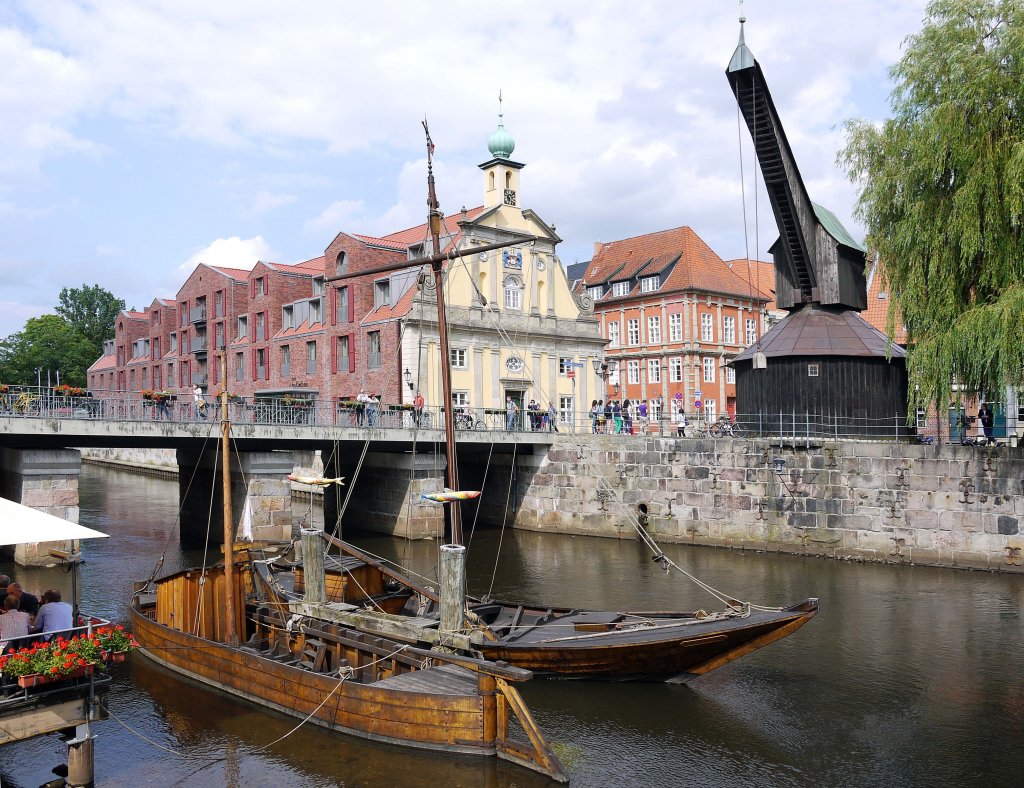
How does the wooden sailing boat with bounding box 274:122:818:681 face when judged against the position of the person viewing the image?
facing the viewer and to the right of the viewer

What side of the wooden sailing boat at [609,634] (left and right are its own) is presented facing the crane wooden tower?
left

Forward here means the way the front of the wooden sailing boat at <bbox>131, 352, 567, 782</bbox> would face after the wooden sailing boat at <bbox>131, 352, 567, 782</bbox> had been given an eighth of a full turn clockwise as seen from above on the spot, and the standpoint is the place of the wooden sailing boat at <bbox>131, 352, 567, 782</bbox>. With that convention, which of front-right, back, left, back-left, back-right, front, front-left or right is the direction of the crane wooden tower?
front-right

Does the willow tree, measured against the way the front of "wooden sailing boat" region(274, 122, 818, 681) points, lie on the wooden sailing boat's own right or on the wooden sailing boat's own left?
on the wooden sailing boat's own left

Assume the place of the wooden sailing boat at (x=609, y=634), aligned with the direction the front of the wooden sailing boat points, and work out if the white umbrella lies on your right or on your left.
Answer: on your right

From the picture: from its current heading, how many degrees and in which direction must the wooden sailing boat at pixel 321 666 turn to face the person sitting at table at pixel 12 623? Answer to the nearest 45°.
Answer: approximately 90° to its left

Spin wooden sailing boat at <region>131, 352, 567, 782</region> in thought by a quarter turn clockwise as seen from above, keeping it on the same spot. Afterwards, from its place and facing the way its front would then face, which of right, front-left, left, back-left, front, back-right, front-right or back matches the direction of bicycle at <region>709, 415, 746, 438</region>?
front

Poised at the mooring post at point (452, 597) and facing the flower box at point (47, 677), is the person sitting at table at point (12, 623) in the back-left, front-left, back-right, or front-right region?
front-right

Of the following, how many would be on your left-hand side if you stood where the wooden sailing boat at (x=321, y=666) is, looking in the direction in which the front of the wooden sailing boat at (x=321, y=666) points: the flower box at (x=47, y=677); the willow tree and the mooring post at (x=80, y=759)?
2

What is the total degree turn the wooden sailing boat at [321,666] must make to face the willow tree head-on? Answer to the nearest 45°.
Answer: approximately 135° to its right
